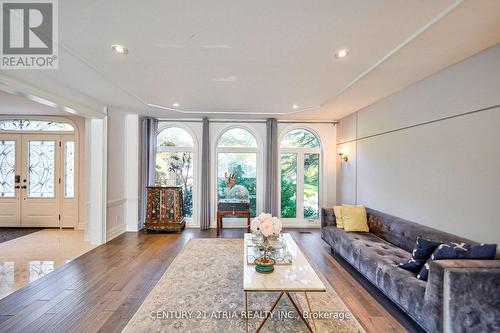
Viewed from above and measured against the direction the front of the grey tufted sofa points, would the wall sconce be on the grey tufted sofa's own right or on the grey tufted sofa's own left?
on the grey tufted sofa's own right

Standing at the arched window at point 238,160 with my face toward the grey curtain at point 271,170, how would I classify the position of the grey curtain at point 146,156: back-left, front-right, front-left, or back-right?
back-right

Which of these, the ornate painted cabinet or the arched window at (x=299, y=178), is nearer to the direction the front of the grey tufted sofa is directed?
the ornate painted cabinet

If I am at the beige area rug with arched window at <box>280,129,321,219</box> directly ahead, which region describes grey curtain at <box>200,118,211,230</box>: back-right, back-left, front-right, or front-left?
front-left

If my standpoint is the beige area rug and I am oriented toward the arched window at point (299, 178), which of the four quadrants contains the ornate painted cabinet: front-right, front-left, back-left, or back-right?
front-left

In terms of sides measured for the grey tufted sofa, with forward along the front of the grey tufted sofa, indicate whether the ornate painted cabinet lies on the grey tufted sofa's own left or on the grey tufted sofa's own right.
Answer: on the grey tufted sofa's own right

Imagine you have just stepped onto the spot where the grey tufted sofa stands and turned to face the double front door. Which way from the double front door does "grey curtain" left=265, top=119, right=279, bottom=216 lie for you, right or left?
right

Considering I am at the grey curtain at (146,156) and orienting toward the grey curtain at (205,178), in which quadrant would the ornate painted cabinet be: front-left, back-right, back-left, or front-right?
front-right

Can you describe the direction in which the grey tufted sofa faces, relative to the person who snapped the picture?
facing the viewer and to the left of the viewer

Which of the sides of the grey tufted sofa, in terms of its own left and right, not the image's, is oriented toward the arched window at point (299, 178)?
right
